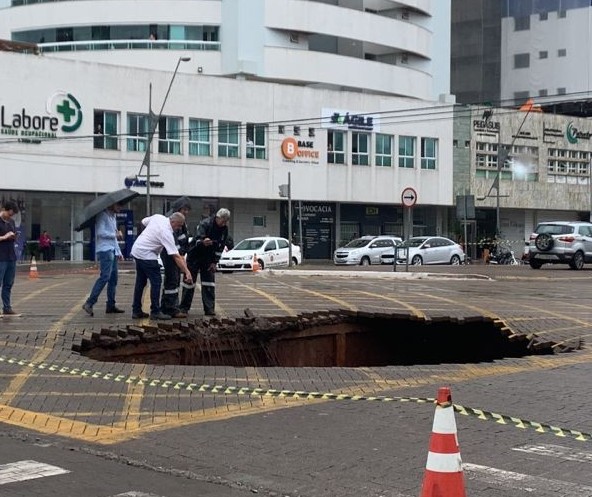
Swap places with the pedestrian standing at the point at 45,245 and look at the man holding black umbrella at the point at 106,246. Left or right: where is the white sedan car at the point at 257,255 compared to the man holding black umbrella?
left

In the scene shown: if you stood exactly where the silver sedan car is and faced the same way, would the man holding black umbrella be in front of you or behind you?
in front

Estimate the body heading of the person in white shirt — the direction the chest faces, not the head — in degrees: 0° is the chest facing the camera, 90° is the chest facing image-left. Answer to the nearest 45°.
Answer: approximately 270°

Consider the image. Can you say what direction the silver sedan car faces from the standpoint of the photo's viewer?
facing the viewer and to the left of the viewer

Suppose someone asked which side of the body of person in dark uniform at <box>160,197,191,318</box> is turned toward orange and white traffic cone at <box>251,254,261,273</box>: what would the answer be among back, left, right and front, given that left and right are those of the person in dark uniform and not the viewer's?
left

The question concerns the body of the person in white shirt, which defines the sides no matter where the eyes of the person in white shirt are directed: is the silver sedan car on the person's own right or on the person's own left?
on the person's own left

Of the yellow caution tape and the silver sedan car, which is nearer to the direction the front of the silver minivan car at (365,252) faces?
the yellow caution tape

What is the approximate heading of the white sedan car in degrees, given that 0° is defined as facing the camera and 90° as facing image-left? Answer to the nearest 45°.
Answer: approximately 45°

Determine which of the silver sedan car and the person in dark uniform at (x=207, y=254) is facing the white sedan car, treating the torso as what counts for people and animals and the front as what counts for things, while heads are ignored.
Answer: the silver sedan car

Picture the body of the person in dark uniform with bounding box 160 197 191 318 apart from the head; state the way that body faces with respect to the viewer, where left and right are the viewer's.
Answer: facing to the right of the viewer

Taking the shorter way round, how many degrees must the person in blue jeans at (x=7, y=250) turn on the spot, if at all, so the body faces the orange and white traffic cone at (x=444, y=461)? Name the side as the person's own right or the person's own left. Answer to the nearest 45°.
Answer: approximately 45° to the person's own right

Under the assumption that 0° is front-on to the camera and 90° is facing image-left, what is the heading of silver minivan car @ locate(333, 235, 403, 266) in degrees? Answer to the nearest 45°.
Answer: approximately 45°

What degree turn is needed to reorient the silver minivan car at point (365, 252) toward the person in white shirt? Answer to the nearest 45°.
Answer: approximately 45° to its left

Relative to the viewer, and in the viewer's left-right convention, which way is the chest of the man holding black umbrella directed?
facing to the right of the viewer

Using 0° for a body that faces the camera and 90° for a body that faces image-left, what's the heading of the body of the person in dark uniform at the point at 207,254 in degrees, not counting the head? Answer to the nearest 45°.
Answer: approximately 315°

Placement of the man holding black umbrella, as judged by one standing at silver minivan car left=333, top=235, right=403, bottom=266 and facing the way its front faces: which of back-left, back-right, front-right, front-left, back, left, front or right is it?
front-left
